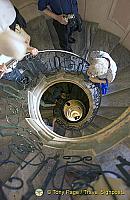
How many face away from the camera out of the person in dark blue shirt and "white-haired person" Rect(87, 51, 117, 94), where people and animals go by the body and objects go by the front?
0

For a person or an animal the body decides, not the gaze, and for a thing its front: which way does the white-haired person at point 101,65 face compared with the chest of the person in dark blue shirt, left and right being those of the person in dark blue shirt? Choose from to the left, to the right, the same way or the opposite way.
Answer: to the right

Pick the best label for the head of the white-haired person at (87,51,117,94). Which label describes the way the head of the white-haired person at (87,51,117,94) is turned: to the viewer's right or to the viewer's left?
to the viewer's left

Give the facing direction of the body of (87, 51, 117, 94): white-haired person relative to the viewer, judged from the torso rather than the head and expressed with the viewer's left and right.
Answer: facing the viewer and to the left of the viewer

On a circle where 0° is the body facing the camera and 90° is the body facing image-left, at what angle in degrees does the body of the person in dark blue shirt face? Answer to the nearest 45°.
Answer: approximately 315°

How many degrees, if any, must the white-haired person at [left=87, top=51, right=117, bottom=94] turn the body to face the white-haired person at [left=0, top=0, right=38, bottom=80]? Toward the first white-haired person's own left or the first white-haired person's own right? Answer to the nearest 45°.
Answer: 0° — they already face them

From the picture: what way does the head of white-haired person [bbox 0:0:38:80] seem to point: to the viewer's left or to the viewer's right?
to the viewer's right
